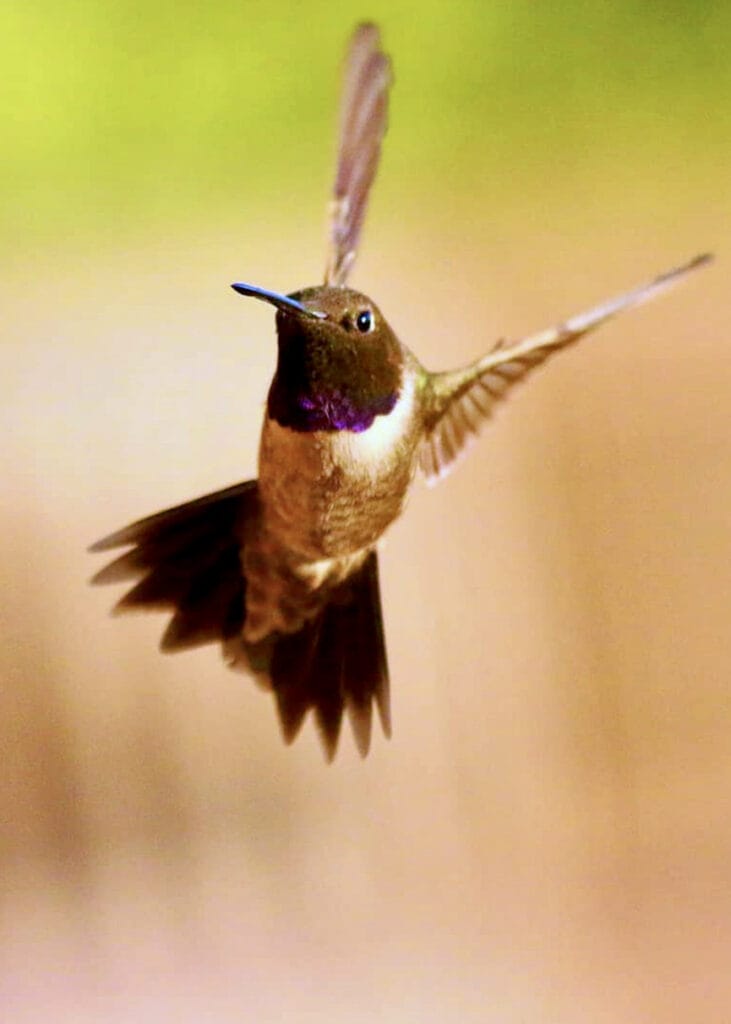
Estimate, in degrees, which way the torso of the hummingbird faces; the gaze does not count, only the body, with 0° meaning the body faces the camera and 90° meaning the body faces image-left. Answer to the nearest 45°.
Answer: approximately 45°
